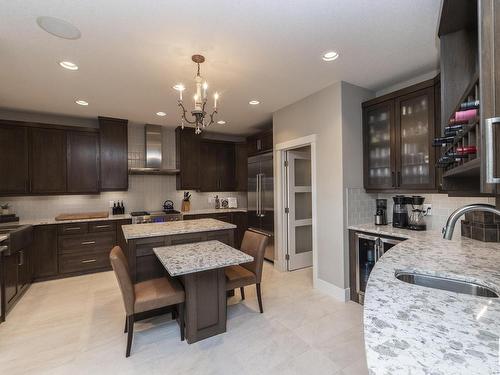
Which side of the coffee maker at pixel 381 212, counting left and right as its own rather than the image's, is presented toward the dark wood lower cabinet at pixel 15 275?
front

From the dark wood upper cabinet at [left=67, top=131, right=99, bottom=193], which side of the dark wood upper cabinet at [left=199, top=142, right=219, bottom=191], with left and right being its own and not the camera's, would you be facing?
right

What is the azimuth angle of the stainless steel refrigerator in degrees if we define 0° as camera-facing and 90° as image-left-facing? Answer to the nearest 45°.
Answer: approximately 45°

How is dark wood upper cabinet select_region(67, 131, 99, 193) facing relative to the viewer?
toward the camera

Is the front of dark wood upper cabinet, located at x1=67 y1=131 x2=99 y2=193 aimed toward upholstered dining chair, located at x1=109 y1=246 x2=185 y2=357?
yes

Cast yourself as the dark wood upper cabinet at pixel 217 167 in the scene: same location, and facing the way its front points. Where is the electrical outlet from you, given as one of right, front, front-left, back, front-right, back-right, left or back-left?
front-left

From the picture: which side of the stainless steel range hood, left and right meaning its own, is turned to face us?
front

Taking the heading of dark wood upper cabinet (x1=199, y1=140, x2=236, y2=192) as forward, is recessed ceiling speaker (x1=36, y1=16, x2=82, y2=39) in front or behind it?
in front

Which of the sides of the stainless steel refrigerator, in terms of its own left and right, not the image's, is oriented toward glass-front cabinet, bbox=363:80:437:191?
left

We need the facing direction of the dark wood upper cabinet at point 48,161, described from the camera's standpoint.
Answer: facing the viewer

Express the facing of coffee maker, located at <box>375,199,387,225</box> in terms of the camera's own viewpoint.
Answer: facing the viewer and to the left of the viewer

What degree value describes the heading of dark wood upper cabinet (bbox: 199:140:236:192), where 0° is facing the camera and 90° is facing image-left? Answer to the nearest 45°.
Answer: approximately 0°

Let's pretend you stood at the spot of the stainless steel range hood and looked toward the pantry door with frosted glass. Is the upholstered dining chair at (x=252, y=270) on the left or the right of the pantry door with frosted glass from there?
right

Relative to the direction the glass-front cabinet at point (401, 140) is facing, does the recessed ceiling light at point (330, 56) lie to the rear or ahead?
ahead
